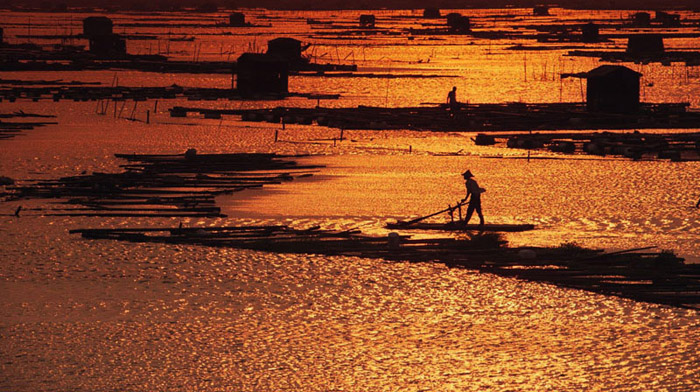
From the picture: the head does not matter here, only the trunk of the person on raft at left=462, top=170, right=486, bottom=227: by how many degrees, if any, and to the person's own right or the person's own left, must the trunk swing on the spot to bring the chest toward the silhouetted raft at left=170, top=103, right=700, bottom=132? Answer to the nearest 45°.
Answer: approximately 90° to the person's own right

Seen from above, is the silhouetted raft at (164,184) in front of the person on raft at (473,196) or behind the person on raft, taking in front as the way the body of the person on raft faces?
in front

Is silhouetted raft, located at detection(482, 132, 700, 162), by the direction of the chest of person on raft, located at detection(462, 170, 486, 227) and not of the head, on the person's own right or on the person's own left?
on the person's own right

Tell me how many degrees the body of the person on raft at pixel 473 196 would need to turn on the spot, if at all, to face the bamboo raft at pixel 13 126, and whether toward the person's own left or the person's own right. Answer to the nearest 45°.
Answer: approximately 45° to the person's own right

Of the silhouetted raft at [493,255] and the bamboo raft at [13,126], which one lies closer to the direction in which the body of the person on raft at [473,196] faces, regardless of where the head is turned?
the bamboo raft

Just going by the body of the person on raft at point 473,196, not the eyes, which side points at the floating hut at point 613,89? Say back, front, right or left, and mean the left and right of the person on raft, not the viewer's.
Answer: right

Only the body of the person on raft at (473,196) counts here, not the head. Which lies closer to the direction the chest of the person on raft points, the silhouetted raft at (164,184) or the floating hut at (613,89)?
the silhouetted raft

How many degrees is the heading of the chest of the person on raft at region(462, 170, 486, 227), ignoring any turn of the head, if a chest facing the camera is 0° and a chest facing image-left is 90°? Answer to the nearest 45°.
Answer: approximately 90°

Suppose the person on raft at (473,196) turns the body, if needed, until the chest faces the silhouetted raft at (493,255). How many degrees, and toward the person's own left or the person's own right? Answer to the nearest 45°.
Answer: approximately 90° to the person's own left

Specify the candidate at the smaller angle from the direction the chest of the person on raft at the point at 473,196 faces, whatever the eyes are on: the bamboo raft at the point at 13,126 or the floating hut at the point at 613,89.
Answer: the bamboo raft
